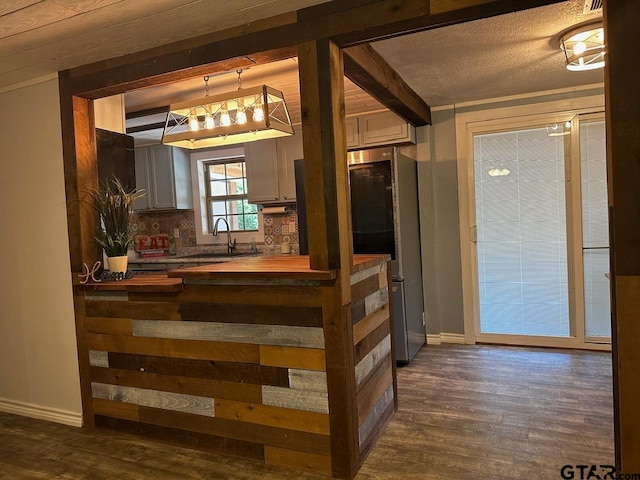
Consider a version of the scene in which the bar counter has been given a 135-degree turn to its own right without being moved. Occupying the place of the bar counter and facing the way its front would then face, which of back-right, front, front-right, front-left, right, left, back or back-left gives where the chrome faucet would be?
front

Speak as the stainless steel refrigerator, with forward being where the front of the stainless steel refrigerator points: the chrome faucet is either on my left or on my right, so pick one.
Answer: on my right

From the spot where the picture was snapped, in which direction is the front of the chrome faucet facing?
facing the viewer and to the left of the viewer

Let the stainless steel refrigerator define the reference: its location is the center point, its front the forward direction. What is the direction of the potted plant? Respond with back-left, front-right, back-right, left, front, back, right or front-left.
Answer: front

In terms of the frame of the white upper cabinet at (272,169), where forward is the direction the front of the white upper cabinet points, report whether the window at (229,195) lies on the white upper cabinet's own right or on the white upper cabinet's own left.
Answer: on the white upper cabinet's own right

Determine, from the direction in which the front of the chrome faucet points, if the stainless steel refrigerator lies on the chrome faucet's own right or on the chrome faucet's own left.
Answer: on the chrome faucet's own left

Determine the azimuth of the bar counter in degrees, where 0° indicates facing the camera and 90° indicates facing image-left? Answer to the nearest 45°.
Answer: approximately 45°

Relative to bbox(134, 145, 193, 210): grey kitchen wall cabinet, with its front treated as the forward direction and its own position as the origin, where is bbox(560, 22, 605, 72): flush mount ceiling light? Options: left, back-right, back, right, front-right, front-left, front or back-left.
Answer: left

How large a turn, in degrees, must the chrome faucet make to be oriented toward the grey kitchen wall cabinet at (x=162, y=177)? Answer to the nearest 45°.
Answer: approximately 45° to its right

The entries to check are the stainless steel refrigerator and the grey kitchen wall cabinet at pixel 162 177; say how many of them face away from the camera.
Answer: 0

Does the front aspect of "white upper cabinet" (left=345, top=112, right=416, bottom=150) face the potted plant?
yes

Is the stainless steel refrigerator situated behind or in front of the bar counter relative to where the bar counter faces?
behind

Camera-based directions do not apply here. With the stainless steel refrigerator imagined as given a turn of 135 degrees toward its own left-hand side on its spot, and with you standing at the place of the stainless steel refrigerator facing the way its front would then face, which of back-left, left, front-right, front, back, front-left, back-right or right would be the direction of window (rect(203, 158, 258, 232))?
back-left
